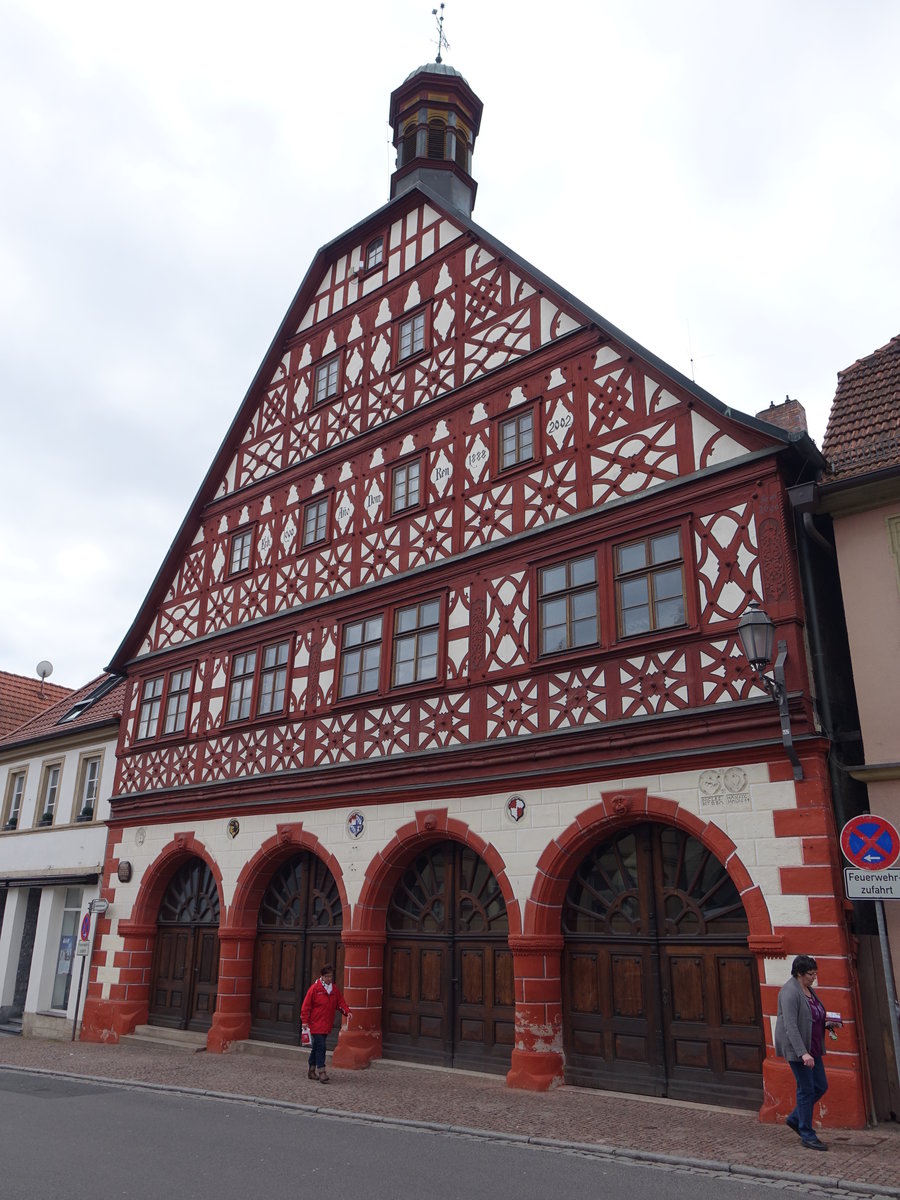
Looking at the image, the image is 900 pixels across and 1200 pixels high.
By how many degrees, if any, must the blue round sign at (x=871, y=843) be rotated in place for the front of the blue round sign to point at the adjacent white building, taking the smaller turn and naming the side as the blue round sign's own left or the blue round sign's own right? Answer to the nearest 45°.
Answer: approximately 135° to the blue round sign's own right

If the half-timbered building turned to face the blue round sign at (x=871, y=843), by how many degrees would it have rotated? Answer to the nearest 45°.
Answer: approximately 90° to its left

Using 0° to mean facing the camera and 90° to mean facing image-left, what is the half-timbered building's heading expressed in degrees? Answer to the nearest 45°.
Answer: approximately 45°

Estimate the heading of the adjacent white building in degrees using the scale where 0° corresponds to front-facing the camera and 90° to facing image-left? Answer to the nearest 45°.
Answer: approximately 45°

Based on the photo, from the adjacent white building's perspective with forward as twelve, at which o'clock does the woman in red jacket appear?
The woman in red jacket is roughly at 10 o'clock from the adjacent white building.

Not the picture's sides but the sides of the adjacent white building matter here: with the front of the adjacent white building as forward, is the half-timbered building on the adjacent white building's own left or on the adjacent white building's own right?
on the adjacent white building's own left
